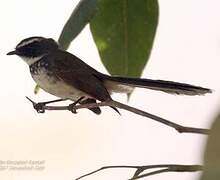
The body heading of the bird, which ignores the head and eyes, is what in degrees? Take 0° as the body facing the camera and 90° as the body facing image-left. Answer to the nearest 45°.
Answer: approximately 90°
